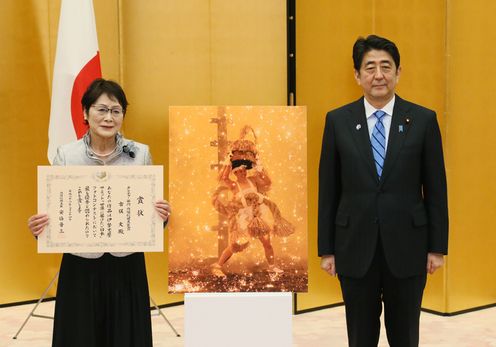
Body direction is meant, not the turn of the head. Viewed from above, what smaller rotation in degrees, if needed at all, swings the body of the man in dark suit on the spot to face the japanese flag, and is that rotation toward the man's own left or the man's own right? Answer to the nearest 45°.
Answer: approximately 135° to the man's own right

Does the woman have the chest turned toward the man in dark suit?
no

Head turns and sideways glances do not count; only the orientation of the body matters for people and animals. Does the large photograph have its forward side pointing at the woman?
no

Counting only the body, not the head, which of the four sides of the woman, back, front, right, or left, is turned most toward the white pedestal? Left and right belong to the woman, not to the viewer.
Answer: left

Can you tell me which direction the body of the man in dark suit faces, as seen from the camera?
toward the camera

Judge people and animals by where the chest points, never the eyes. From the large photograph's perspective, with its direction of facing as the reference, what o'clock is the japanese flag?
The japanese flag is roughly at 5 o'clock from the large photograph.

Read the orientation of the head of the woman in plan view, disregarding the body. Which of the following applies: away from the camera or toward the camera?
toward the camera

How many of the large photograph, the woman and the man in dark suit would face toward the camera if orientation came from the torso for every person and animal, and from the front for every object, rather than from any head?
3

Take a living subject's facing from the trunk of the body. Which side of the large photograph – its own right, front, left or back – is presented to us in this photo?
front

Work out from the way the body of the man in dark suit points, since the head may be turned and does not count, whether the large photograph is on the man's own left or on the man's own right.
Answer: on the man's own right

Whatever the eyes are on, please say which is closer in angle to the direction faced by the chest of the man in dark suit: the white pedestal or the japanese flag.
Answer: the white pedestal

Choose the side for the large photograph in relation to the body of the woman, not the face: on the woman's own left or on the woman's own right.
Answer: on the woman's own left

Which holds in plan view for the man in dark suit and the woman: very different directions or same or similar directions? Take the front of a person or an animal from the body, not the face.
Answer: same or similar directions

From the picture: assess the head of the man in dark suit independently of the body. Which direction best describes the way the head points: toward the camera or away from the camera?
toward the camera

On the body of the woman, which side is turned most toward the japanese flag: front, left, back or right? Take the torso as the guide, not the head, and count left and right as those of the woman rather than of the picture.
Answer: back

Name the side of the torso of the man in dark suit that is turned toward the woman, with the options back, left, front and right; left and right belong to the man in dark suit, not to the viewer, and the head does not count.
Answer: right

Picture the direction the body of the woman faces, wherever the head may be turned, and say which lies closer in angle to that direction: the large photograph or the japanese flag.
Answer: the large photograph
